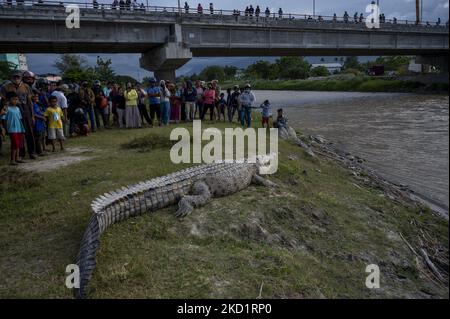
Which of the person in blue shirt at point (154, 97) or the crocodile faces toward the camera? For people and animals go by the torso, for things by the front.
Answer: the person in blue shirt

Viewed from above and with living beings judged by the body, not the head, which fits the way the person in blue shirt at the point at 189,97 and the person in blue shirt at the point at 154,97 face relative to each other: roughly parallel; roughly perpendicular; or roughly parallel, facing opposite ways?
roughly parallel

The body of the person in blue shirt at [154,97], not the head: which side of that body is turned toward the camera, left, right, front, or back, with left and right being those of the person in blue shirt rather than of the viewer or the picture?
front

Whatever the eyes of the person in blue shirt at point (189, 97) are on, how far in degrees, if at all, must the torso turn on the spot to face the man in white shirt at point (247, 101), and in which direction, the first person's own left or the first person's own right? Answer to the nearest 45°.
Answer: approximately 45° to the first person's own left

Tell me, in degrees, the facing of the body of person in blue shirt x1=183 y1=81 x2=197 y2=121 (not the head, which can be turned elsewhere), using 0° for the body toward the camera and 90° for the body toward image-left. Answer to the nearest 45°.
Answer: approximately 0°

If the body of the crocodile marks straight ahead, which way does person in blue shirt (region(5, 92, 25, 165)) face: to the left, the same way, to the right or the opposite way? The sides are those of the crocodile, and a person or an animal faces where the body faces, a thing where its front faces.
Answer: to the right

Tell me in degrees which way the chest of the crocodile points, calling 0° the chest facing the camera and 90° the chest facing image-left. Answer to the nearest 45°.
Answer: approximately 225°

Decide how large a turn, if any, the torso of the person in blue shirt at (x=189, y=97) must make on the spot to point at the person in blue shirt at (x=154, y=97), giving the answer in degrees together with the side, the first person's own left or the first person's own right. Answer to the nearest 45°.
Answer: approximately 45° to the first person's own right

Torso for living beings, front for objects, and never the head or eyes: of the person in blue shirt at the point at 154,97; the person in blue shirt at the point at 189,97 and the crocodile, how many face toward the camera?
2

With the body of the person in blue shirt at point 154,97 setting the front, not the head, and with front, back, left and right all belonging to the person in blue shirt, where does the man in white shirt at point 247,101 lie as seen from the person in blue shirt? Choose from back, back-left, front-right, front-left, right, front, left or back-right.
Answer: left

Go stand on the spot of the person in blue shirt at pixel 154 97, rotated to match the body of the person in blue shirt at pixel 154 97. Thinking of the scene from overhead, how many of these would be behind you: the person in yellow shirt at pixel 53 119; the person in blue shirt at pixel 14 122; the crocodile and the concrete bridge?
1

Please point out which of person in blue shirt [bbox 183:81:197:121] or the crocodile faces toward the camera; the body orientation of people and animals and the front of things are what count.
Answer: the person in blue shirt

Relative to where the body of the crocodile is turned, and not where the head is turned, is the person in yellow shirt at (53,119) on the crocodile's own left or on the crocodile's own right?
on the crocodile's own left

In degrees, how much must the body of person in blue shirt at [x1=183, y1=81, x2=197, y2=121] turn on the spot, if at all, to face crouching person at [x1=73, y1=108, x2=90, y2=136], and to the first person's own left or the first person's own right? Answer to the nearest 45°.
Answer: approximately 45° to the first person's own right
